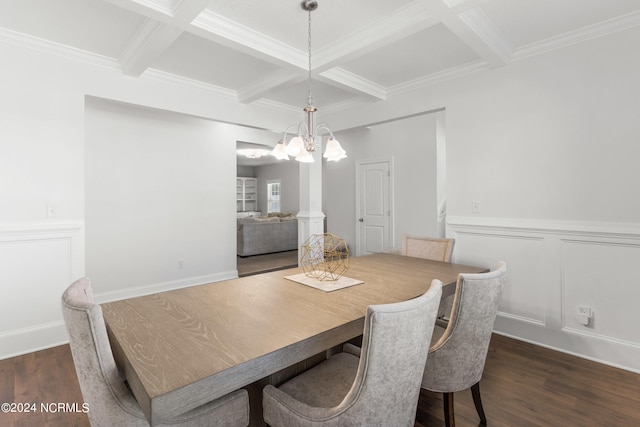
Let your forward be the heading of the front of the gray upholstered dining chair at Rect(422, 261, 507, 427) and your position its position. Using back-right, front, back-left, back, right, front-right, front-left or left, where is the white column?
front

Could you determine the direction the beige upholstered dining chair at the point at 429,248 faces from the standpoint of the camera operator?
facing the viewer and to the left of the viewer

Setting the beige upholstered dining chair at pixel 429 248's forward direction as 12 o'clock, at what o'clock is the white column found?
The white column is roughly at 3 o'clock from the beige upholstered dining chair.

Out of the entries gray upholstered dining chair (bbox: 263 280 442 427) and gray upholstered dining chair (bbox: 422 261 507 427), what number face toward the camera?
0

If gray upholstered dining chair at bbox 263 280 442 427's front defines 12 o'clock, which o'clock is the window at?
The window is roughly at 1 o'clock from the gray upholstered dining chair.

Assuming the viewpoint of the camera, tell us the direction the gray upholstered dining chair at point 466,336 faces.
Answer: facing away from the viewer and to the left of the viewer

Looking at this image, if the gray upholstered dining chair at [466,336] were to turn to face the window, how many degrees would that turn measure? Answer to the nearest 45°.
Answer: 0° — it already faces it

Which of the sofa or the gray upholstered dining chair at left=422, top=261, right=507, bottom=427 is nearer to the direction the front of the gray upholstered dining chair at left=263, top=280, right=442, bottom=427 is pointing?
the sofa

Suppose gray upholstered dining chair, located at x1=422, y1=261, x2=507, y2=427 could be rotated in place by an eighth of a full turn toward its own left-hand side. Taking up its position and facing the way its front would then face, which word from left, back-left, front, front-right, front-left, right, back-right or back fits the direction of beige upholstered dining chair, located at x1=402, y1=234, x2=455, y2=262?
right

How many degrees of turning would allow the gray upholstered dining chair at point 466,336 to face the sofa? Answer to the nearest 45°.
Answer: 0° — it already faces it

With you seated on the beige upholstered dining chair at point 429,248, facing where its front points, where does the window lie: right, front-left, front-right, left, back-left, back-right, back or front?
right

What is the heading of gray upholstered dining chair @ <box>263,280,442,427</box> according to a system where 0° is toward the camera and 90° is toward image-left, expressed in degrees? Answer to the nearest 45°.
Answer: approximately 135°

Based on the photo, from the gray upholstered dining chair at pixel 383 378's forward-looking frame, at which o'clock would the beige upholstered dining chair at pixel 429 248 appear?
the beige upholstered dining chair at pixel 429 248 is roughly at 2 o'clock from the gray upholstered dining chair at pixel 383 378.
